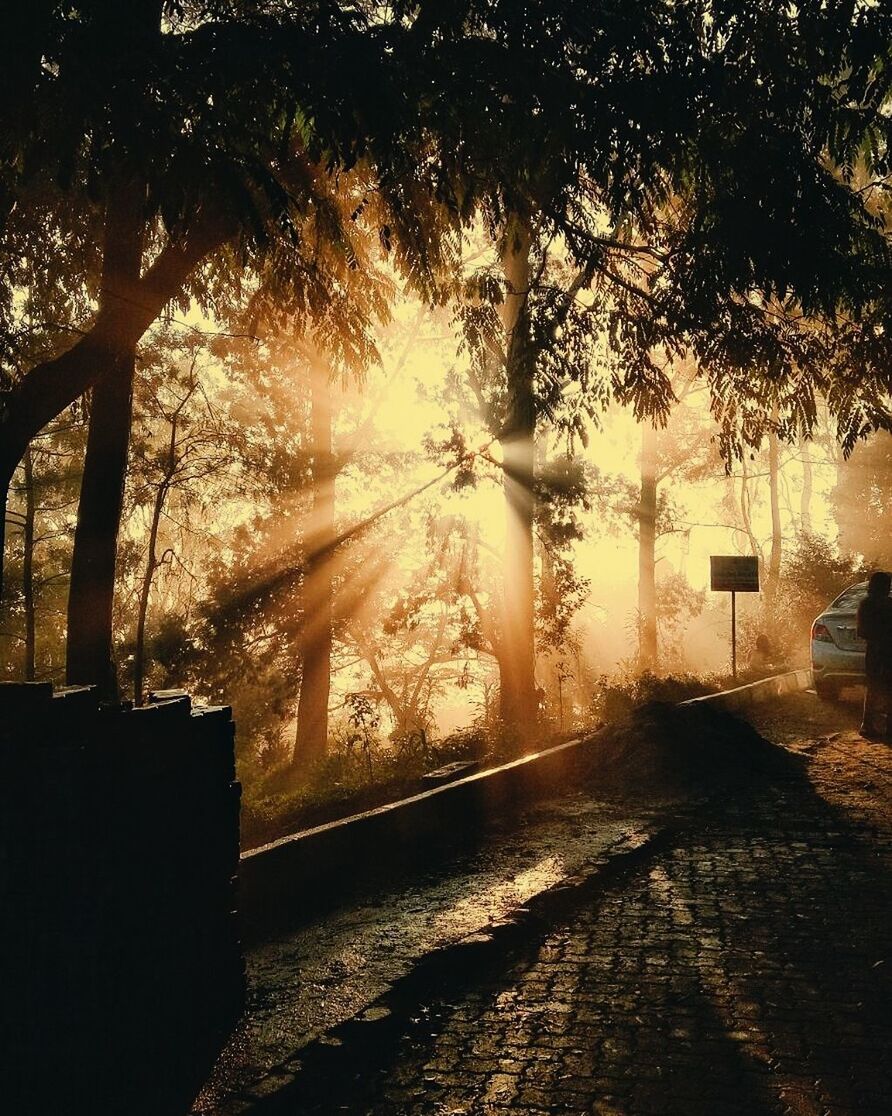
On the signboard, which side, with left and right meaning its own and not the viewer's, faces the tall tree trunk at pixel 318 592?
right

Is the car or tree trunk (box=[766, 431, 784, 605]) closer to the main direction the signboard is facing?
the car

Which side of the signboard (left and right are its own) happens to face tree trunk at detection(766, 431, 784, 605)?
back

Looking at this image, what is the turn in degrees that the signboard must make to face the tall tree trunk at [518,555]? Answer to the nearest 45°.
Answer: approximately 45° to its right

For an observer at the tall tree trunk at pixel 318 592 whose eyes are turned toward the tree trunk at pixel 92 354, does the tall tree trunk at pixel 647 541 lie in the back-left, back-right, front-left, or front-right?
back-left

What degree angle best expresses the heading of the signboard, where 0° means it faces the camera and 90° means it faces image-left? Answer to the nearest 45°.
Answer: approximately 0°

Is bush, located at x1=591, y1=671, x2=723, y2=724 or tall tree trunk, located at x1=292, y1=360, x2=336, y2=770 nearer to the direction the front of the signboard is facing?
the bush

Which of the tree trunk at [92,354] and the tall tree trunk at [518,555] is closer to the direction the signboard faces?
the tree trunk
